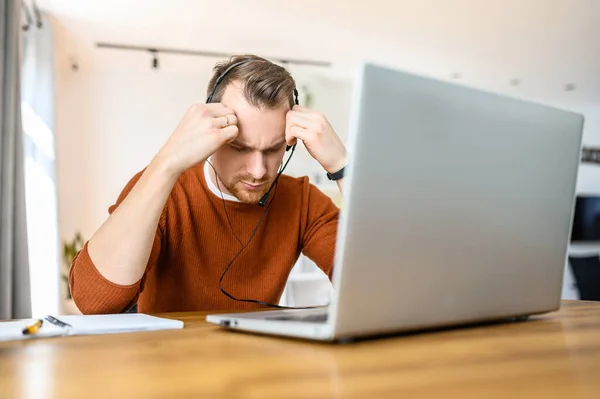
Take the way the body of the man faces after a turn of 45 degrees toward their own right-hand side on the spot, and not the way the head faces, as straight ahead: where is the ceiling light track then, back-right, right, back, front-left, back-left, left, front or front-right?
back

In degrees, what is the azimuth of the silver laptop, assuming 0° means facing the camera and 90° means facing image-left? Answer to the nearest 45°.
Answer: approximately 135°

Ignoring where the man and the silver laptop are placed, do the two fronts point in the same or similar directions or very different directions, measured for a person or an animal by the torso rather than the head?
very different directions

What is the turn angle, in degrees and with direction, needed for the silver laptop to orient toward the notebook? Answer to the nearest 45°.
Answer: approximately 45° to its left

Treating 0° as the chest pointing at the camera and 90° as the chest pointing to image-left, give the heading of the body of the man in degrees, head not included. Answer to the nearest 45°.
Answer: approximately 315°
